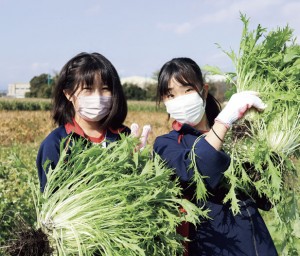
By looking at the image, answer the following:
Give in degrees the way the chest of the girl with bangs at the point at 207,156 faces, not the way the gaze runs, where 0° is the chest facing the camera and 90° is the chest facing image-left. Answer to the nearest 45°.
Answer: approximately 45°

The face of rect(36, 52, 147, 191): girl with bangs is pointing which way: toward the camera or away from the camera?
toward the camera

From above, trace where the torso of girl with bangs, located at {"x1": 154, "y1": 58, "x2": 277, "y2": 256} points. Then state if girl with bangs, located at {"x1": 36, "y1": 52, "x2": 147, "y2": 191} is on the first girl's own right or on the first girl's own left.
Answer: on the first girl's own right
